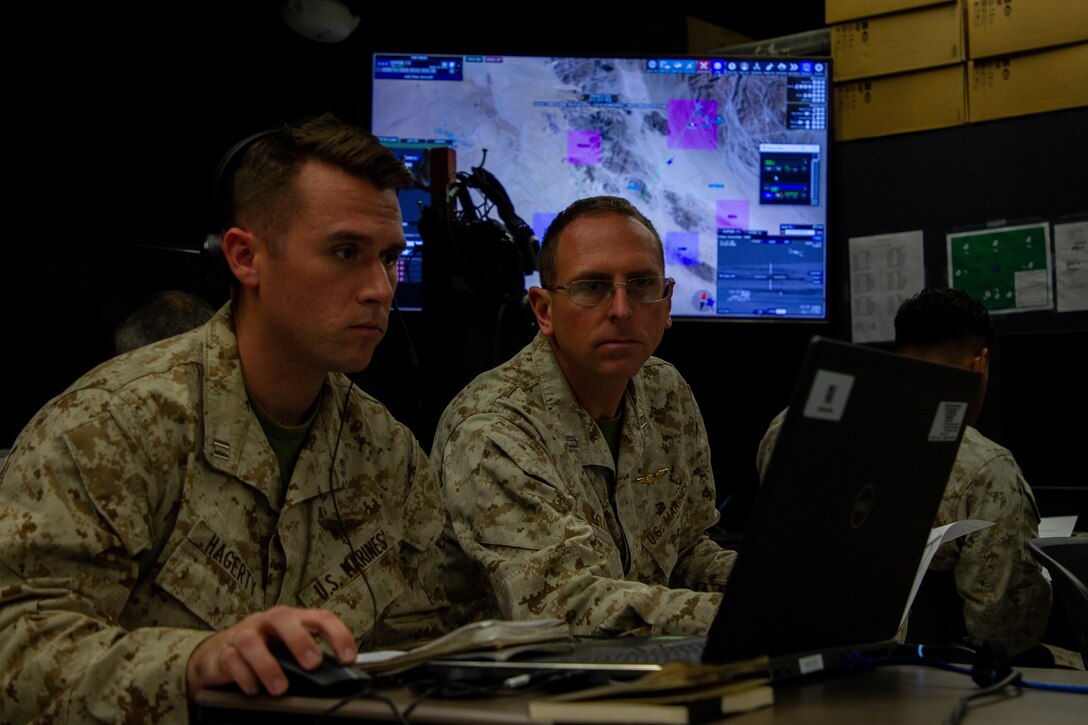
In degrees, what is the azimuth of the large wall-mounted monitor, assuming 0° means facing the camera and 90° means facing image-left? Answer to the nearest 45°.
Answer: approximately 0°

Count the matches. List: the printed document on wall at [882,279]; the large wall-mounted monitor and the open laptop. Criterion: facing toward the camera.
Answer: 2

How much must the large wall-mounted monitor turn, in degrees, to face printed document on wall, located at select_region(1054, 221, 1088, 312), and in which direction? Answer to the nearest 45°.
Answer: approximately 90° to its left

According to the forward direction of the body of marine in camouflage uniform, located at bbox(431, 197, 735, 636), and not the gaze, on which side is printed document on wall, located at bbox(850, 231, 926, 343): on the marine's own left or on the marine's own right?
on the marine's own left

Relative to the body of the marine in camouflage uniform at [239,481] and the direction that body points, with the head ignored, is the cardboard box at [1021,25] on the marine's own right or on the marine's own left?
on the marine's own left

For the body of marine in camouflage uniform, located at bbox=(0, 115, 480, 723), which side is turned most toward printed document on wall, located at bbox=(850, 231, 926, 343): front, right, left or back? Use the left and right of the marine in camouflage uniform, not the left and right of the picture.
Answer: left

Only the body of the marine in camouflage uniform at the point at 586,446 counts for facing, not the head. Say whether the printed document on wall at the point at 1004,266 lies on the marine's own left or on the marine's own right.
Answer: on the marine's own left

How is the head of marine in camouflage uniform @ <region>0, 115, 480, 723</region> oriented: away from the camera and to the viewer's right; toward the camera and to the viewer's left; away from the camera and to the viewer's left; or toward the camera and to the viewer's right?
toward the camera and to the viewer's right

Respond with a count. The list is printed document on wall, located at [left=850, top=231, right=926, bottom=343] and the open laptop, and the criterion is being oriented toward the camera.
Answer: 1

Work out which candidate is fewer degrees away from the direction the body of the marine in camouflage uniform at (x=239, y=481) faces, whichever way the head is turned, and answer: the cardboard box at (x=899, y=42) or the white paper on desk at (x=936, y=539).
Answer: the white paper on desk

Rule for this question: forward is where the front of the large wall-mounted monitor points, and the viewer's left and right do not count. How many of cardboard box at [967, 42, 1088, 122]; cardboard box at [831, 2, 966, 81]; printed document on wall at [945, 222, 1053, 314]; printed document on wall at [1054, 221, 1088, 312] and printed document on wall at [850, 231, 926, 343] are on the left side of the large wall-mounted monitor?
5

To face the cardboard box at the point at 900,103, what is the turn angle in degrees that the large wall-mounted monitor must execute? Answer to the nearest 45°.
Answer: approximately 90° to its left

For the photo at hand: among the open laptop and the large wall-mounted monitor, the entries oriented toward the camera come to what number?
1

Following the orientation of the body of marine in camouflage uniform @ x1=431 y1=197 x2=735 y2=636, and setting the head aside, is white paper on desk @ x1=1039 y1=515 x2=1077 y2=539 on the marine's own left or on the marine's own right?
on the marine's own left
